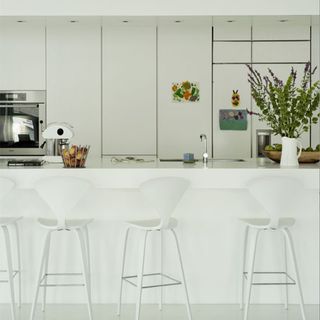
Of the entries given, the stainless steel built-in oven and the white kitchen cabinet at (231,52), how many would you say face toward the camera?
2

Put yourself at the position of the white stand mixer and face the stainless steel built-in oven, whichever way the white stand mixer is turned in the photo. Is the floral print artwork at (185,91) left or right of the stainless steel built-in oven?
right

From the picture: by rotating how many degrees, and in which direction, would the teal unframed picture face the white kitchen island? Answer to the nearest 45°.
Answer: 0° — it already faces it

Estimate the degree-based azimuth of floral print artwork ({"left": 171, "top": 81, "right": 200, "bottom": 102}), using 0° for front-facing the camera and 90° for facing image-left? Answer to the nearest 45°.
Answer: approximately 0°
